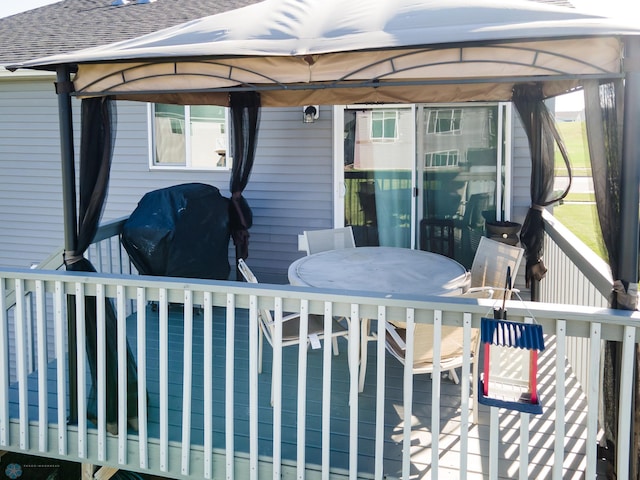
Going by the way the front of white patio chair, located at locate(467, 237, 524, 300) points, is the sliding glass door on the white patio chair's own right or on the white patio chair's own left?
on the white patio chair's own right

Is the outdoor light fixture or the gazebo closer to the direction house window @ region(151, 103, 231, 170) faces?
the gazebo

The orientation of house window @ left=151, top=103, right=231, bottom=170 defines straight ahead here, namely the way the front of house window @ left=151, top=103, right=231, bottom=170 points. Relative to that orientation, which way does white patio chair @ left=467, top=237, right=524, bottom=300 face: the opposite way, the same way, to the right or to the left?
to the right

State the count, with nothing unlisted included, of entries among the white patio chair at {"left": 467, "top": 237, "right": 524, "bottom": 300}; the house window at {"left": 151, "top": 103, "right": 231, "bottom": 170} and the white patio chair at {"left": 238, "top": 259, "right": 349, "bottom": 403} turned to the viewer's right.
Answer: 1

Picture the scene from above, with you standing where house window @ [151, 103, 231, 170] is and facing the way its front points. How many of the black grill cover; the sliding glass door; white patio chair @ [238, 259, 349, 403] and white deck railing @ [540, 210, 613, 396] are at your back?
0

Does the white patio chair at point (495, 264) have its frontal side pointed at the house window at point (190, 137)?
no

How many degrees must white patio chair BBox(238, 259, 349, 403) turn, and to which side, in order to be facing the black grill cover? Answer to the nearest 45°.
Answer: approximately 135° to its left

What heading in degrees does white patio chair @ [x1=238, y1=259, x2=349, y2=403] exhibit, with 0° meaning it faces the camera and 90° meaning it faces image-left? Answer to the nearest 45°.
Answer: approximately 270°

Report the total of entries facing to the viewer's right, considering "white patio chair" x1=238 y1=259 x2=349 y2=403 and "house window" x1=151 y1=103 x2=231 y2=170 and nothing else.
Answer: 1

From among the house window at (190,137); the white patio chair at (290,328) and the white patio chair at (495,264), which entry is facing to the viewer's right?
the white patio chair at (290,328)

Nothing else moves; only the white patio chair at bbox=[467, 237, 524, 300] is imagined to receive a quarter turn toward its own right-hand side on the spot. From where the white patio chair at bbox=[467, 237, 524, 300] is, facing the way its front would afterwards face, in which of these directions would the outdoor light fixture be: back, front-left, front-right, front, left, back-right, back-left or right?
front

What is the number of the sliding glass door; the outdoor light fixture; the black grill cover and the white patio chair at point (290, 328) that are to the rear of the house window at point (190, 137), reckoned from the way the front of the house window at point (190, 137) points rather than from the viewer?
0

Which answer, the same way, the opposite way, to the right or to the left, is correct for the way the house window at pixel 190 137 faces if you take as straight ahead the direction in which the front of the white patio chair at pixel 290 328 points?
to the right

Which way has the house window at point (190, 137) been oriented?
toward the camera

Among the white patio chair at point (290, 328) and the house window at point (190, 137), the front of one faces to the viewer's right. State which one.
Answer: the white patio chair

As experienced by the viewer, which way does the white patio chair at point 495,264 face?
facing the viewer and to the left of the viewer

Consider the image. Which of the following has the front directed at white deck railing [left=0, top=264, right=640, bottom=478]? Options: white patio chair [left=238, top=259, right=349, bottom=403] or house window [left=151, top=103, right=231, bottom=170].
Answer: the house window
